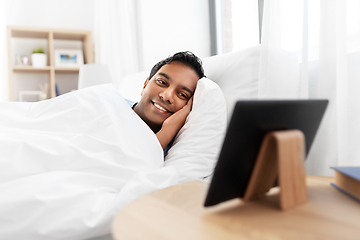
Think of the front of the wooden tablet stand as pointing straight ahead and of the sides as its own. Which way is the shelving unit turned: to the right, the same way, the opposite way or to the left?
the opposite way

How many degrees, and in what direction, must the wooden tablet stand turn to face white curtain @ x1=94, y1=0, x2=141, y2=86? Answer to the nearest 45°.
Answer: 0° — it already faces it

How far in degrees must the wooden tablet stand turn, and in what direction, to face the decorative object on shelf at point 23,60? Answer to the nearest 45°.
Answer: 0° — it already faces it

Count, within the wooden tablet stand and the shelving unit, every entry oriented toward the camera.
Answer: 1

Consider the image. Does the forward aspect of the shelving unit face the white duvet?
yes

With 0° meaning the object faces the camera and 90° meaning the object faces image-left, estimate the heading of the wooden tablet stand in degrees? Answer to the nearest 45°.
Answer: approximately 135°

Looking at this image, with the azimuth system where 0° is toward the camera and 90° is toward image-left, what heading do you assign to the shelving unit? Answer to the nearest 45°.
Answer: approximately 0°

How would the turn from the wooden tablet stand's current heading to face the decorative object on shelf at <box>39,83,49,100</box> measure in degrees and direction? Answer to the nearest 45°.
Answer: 0° — it already faces it

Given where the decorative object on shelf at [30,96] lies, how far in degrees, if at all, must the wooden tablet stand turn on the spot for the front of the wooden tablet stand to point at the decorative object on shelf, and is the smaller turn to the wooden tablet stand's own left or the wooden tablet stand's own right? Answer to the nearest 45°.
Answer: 0° — it already faces it

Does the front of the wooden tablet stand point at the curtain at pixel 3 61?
yes
